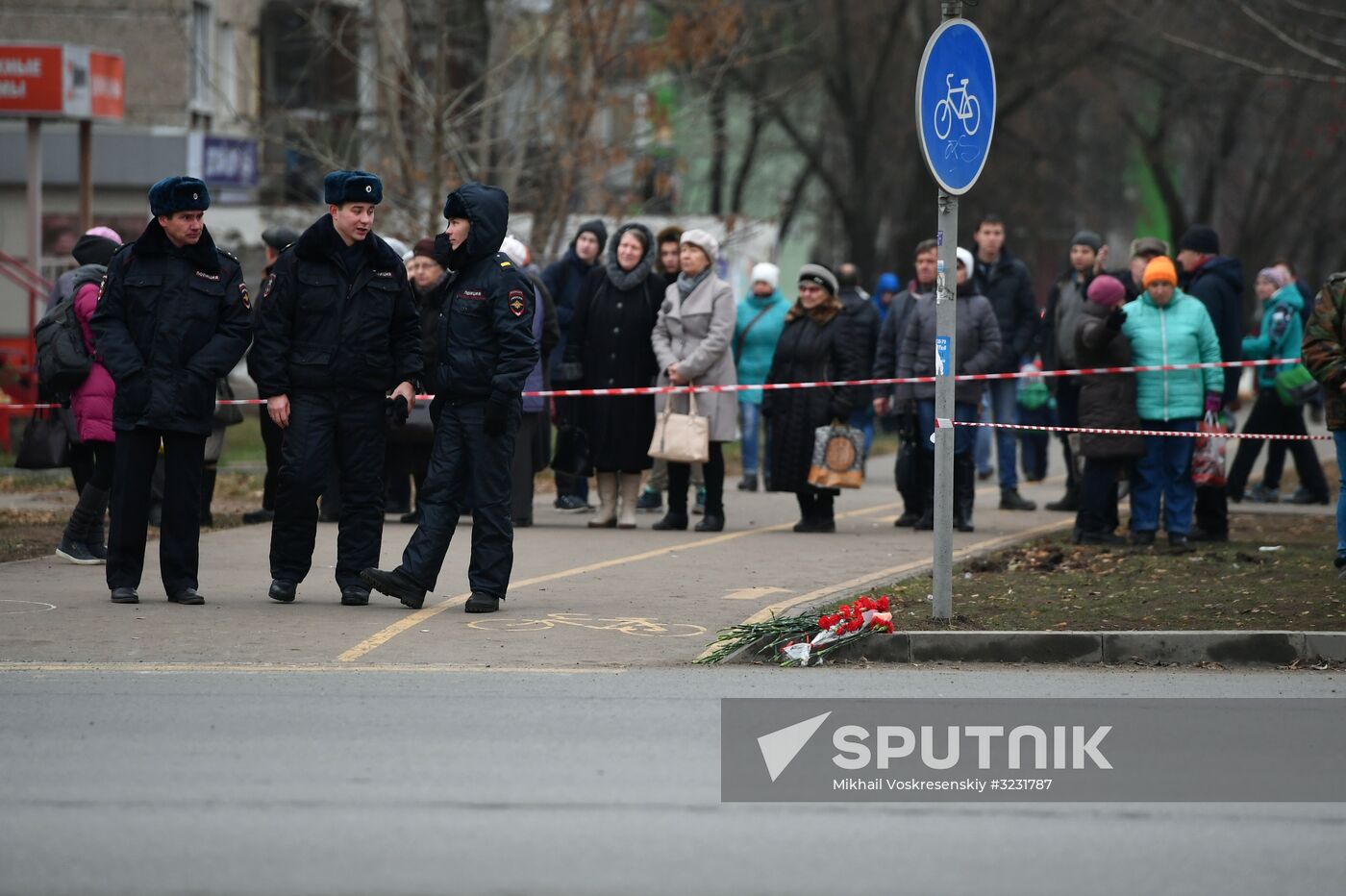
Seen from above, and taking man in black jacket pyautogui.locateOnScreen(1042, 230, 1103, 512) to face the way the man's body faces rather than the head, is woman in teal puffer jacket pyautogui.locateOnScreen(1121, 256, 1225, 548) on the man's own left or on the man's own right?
on the man's own left

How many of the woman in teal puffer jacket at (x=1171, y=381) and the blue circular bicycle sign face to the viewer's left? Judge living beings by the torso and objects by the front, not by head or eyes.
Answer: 0

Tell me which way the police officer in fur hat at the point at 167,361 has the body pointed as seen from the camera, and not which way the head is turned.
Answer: toward the camera

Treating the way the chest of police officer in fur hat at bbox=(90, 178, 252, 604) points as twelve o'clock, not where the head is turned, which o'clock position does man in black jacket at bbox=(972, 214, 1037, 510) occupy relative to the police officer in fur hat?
The man in black jacket is roughly at 8 o'clock from the police officer in fur hat.

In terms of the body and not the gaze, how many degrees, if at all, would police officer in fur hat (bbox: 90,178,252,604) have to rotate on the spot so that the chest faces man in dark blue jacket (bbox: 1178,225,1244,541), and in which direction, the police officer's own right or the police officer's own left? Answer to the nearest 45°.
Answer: approximately 90° to the police officer's own left

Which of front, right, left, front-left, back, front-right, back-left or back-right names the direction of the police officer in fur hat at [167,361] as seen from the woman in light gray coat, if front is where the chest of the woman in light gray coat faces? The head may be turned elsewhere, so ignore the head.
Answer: front

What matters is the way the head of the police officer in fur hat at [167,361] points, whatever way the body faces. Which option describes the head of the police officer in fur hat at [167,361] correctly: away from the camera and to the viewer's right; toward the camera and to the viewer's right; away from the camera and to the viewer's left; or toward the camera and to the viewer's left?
toward the camera and to the viewer's right
